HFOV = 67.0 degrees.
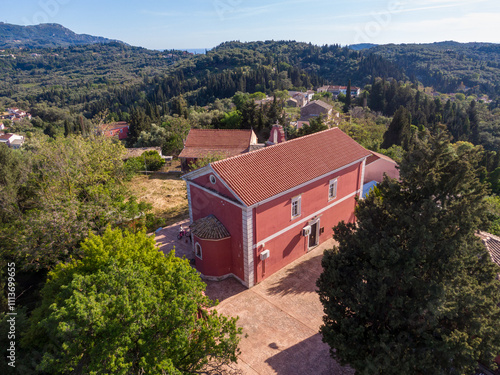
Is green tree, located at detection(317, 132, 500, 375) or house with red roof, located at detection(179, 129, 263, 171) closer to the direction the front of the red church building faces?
the green tree

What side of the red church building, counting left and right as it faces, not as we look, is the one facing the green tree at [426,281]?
front

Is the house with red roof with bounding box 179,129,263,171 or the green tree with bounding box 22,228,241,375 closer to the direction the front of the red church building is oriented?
the green tree

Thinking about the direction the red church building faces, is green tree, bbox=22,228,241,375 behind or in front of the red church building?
behind

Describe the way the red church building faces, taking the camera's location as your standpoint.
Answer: facing away from the viewer and to the right of the viewer
